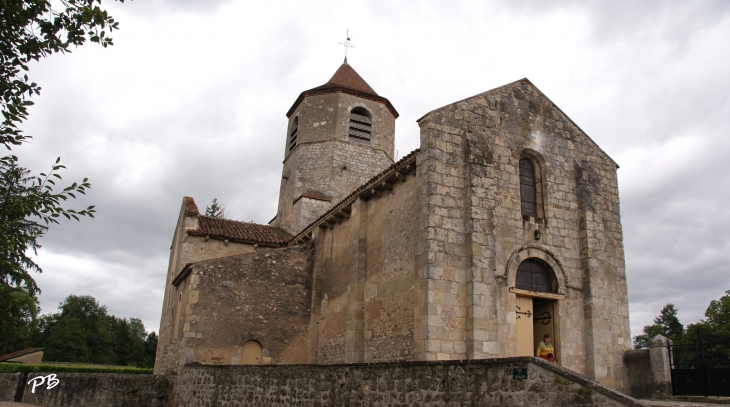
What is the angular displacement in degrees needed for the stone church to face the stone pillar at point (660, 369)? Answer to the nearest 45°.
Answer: approximately 45° to its left

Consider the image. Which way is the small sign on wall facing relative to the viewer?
toward the camera

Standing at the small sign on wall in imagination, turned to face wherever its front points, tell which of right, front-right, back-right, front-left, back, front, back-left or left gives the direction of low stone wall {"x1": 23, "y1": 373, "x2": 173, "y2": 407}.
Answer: back-right

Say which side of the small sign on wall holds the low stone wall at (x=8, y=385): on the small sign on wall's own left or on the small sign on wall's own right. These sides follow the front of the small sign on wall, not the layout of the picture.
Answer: on the small sign on wall's own right

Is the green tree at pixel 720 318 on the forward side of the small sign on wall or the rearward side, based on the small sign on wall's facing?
on the rearward side

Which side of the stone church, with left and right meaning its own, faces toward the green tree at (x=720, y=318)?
left

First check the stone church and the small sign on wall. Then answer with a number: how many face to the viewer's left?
0

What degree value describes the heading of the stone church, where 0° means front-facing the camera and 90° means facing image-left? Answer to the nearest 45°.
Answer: approximately 315°

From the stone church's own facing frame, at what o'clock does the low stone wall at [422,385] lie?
The low stone wall is roughly at 2 o'clock from the stone church.
